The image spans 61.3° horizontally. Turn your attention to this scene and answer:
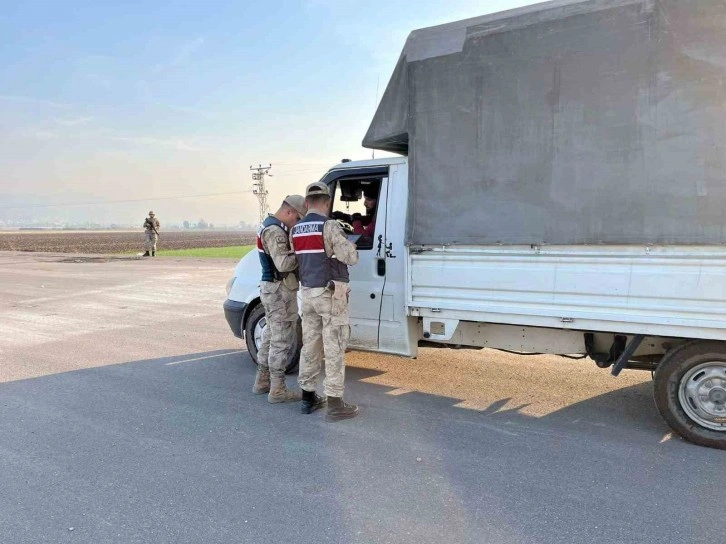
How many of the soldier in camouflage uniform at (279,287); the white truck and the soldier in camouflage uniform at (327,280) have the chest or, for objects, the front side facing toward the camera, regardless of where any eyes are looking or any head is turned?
0

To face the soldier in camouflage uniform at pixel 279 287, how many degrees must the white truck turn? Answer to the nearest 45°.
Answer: approximately 45° to its left

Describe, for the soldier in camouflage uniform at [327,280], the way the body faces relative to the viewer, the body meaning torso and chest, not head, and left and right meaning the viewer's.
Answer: facing away from the viewer and to the right of the viewer

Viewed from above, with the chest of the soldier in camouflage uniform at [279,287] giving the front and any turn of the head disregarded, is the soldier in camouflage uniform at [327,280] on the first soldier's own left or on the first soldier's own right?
on the first soldier's own right

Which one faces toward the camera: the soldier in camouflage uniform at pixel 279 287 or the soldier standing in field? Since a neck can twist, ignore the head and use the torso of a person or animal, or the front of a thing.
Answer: the soldier standing in field

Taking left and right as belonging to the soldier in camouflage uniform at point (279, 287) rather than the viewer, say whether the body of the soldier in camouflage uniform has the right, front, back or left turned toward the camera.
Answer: right

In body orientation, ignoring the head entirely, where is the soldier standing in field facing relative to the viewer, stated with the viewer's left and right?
facing the viewer

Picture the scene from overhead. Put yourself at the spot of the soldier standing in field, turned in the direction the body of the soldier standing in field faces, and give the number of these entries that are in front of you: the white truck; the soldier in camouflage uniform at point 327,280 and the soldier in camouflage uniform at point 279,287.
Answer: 3

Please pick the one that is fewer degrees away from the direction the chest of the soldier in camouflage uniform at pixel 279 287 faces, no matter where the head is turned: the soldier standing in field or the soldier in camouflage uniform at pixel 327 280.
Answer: the soldier in camouflage uniform

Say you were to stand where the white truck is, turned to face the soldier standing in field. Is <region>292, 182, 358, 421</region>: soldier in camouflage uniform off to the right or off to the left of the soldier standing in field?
left

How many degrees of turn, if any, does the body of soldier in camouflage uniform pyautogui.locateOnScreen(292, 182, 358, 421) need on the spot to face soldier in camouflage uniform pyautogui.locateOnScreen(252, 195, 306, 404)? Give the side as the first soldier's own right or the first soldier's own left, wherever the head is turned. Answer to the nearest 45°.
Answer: approximately 90° to the first soldier's own left

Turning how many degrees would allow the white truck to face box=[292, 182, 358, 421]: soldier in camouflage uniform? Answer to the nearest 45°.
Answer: approximately 45° to its left

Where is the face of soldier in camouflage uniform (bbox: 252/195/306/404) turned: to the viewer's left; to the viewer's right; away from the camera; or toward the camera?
to the viewer's right

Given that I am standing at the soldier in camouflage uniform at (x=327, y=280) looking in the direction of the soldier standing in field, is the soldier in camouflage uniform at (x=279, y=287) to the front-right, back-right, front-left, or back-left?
front-left

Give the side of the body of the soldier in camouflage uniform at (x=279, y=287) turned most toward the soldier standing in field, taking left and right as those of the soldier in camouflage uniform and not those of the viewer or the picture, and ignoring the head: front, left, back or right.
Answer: left

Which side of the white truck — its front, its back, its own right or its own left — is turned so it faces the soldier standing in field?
front

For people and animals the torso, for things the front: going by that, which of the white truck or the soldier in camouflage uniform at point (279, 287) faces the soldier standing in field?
the white truck
